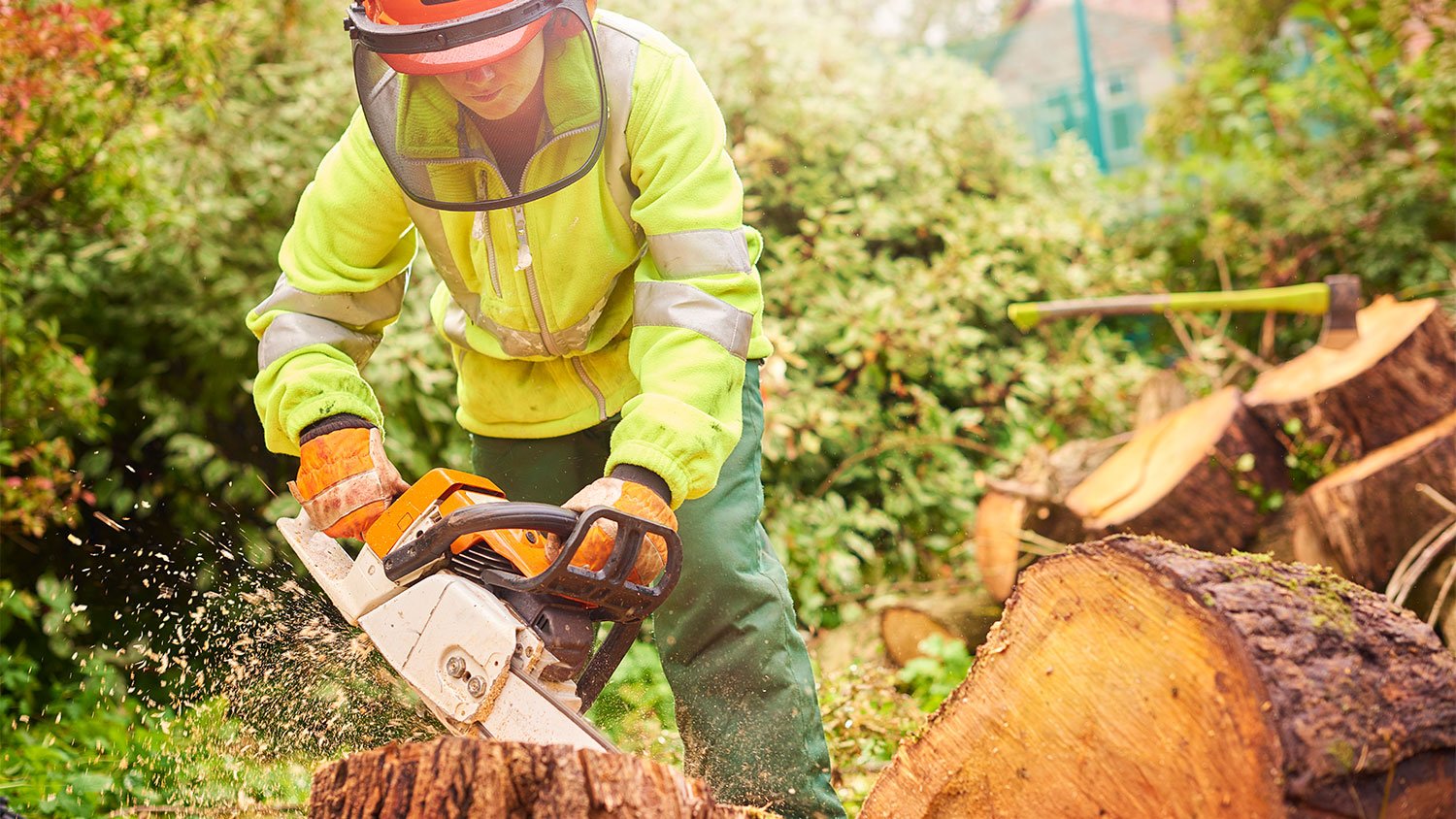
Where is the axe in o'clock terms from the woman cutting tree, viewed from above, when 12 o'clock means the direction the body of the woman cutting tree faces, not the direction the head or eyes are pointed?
The axe is roughly at 8 o'clock from the woman cutting tree.

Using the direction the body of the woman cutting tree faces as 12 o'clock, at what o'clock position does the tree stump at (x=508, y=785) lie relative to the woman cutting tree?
The tree stump is roughly at 12 o'clock from the woman cutting tree.

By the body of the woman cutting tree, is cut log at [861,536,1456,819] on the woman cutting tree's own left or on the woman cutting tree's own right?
on the woman cutting tree's own left

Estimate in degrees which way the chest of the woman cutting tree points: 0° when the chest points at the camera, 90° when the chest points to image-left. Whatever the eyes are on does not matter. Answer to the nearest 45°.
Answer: approximately 0°

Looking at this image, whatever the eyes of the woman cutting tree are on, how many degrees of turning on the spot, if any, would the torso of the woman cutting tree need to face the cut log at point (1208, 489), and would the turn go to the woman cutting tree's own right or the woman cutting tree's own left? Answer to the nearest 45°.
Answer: approximately 135° to the woman cutting tree's own left

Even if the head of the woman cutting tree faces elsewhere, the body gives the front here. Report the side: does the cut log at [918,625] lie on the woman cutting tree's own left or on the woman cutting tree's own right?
on the woman cutting tree's own left

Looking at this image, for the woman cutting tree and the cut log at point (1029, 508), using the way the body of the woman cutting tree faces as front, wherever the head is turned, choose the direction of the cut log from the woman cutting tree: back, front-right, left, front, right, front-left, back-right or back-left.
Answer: back-left

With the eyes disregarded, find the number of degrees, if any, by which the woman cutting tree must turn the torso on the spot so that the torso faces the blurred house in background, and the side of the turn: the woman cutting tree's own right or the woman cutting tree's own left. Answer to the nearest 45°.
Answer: approximately 135° to the woman cutting tree's own left

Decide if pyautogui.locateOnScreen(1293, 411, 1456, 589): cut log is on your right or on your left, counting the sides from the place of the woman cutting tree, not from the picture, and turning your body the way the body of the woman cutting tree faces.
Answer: on your left
